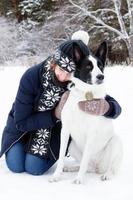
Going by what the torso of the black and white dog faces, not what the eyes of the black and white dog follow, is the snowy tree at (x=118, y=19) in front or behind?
behind

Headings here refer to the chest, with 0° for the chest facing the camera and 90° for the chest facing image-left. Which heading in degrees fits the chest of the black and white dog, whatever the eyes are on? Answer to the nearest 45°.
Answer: approximately 45°

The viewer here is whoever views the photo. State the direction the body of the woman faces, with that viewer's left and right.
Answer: facing the viewer and to the right of the viewer

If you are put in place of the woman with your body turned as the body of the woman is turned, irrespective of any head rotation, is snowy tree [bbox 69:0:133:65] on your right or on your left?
on your left

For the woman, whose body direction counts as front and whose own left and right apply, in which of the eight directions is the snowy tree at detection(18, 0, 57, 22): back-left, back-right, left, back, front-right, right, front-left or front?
back-left

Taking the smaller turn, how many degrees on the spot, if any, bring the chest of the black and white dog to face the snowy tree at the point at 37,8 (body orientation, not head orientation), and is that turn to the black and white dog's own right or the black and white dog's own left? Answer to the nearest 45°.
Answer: approximately 135° to the black and white dog's own right
